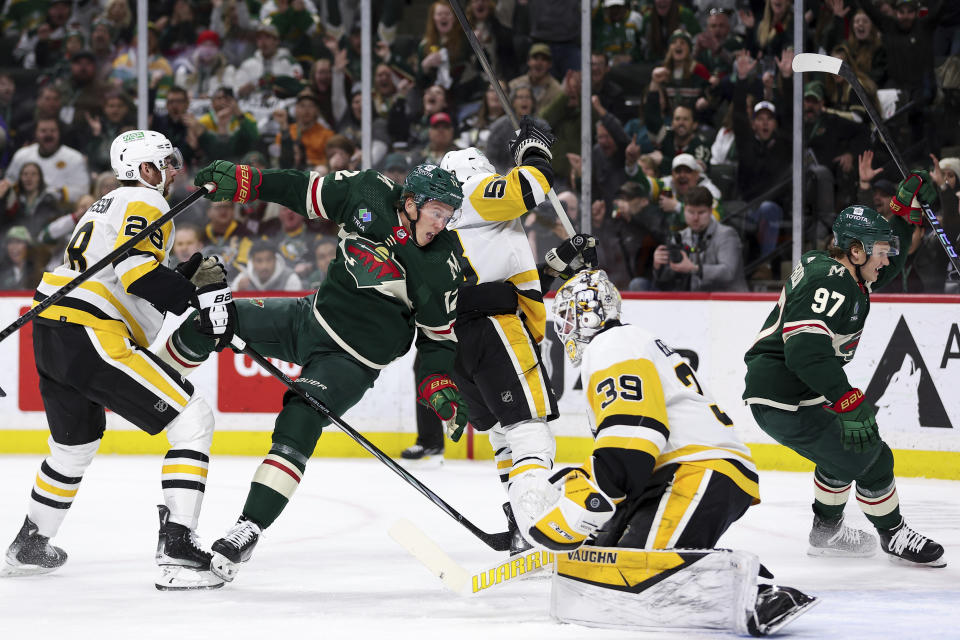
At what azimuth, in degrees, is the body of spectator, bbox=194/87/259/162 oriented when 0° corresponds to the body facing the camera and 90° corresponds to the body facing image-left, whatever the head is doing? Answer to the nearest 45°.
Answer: approximately 0°

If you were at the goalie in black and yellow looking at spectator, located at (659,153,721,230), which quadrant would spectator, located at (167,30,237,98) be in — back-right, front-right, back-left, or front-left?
front-left

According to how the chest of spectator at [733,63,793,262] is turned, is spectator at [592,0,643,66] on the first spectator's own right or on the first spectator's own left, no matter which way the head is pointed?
on the first spectator's own right

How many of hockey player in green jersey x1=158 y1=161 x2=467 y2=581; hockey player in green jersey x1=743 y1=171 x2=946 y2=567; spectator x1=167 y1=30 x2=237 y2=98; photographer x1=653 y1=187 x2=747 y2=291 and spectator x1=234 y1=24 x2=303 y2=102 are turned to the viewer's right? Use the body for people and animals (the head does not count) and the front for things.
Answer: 1

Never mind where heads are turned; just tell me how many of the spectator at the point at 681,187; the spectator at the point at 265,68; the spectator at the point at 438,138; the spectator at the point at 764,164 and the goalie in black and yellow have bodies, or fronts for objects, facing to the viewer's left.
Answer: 1

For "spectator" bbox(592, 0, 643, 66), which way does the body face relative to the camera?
toward the camera

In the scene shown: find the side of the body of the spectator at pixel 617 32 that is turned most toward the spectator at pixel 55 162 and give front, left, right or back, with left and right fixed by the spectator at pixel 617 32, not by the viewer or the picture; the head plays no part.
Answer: right

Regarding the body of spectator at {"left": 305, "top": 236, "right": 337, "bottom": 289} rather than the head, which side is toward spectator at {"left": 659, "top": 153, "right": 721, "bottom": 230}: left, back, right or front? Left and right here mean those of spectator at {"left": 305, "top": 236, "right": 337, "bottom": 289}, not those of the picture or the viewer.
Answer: left

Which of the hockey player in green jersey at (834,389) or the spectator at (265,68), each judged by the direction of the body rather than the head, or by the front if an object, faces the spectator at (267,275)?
the spectator at (265,68)

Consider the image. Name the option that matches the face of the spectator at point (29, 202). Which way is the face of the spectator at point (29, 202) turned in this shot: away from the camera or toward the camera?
toward the camera

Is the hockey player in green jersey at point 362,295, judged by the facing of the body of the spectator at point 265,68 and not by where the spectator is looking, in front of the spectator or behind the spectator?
in front

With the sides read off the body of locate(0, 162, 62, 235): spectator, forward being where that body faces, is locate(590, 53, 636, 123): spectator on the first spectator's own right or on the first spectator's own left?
on the first spectator's own left

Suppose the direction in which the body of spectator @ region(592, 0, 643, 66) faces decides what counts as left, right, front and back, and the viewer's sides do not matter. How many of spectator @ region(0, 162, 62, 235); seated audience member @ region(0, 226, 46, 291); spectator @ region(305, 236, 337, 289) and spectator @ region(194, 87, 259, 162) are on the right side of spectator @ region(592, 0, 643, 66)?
4

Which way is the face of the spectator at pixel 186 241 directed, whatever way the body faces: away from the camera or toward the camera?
toward the camera

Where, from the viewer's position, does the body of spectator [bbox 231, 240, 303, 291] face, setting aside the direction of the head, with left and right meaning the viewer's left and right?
facing the viewer

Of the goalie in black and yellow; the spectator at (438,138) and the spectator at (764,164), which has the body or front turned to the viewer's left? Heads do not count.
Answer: the goalie in black and yellow
